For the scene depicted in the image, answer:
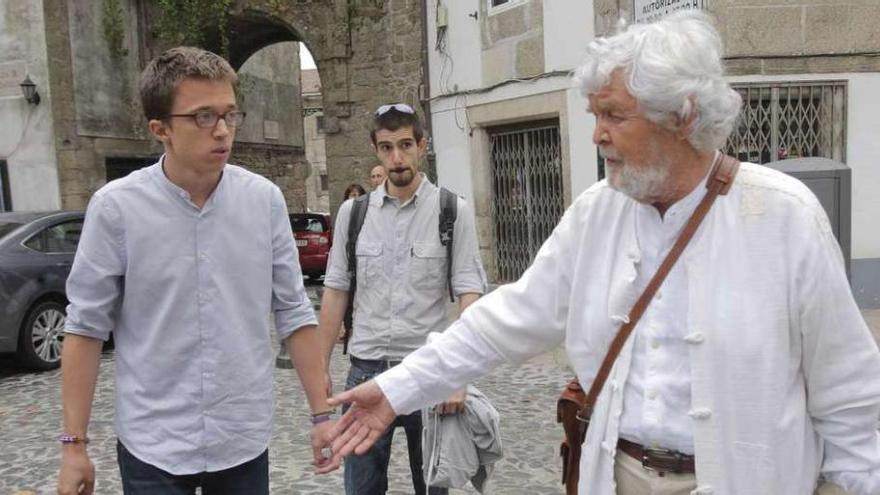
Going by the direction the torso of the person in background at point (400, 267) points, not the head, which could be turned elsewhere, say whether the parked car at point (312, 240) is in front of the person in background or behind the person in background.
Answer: behind

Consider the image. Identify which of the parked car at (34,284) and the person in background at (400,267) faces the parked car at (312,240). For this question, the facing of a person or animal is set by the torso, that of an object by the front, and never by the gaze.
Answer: the parked car at (34,284)

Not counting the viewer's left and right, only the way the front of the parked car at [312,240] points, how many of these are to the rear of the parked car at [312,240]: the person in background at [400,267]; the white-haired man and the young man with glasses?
3

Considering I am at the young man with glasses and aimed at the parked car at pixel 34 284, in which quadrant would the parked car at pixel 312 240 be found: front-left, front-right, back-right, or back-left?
front-right

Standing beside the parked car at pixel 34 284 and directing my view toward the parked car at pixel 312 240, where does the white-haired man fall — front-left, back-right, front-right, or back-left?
back-right

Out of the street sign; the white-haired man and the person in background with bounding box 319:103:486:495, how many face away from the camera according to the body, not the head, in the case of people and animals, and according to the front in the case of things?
0

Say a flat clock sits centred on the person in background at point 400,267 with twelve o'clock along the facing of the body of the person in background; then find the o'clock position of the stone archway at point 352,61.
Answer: The stone archway is roughly at 6 o'clock from the person in background.

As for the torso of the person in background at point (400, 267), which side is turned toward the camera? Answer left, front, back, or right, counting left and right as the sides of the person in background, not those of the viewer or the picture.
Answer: front

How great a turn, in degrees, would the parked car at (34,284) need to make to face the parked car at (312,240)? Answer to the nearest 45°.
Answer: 0° — it already faces it

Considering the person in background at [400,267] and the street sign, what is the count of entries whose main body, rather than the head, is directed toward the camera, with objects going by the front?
2

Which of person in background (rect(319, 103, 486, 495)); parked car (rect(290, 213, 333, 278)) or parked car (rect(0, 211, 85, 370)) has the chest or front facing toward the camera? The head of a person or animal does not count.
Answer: the person in background

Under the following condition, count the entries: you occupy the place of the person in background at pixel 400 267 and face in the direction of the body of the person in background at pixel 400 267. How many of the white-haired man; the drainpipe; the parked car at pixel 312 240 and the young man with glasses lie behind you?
2

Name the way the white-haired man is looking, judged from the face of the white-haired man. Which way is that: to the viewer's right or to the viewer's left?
to the viewer's left

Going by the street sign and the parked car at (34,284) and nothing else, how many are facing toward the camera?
1

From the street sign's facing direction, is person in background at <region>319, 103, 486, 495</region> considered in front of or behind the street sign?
in front

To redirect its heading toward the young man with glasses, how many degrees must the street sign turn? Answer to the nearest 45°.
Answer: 0° — it already faces them

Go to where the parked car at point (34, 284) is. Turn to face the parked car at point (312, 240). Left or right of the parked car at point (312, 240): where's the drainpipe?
right

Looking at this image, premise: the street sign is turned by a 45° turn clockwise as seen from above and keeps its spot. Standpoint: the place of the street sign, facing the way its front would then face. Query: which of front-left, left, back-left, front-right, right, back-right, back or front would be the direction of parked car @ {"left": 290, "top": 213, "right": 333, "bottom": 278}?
right

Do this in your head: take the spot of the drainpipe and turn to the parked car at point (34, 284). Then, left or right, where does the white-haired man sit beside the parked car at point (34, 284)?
left
